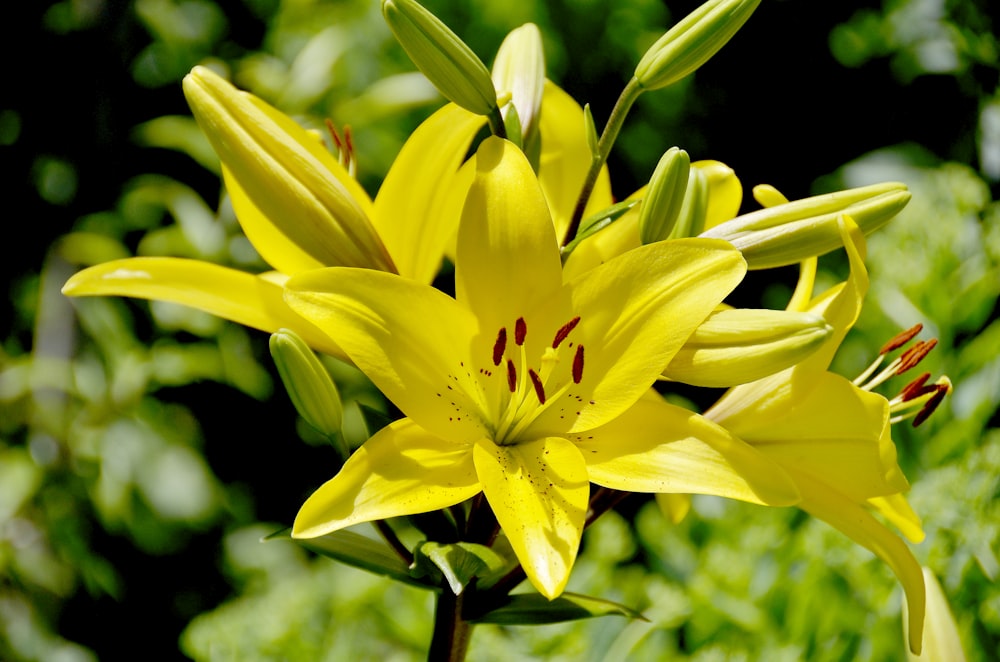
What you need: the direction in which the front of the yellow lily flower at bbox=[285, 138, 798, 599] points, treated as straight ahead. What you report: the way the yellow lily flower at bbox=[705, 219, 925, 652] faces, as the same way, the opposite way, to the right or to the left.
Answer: to the left

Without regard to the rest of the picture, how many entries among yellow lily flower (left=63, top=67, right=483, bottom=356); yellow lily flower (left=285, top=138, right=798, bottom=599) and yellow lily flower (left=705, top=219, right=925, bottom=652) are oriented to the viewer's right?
1

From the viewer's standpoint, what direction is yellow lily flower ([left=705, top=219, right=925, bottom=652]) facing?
to the viewer's right

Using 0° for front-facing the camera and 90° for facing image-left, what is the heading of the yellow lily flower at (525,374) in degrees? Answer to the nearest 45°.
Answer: approximately 0°

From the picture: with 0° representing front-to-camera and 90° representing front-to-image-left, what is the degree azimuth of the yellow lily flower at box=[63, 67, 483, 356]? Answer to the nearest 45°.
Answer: approximately 135°

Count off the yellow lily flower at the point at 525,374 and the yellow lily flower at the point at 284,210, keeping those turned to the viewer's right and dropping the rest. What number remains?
0
